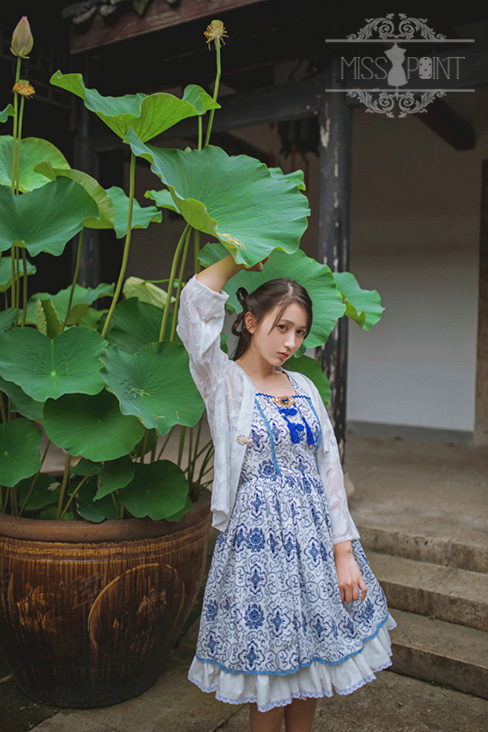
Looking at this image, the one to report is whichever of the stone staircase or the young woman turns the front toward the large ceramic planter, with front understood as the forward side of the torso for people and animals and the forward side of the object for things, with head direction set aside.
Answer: the stone staircase

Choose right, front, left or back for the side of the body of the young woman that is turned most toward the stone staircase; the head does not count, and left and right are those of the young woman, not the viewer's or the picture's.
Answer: left

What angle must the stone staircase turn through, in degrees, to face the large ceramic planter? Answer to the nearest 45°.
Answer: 0° — it already faces it

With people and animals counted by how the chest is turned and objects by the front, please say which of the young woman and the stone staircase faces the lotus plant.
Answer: the stone staircase

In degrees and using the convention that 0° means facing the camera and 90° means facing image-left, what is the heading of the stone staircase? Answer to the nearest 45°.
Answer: approximately 45°

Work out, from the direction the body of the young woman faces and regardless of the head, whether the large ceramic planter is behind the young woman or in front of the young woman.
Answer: behind

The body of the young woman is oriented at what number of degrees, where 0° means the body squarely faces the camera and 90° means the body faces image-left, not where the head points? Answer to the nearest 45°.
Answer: approximately 315°

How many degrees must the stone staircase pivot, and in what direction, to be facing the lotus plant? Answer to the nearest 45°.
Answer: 0° — it already faces it
